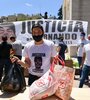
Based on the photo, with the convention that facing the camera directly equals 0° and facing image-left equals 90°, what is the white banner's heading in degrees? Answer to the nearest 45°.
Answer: approximately 0°

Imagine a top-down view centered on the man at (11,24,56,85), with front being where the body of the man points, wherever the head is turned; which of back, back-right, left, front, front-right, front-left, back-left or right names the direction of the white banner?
back

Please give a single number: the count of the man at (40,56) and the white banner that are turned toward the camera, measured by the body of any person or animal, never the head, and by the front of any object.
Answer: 2

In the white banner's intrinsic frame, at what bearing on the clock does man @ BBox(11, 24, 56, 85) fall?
The man is roughly at 12 o'clock from the white banner.
